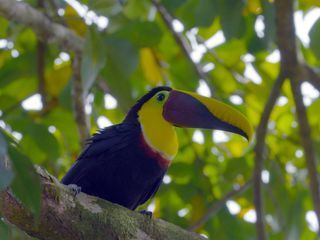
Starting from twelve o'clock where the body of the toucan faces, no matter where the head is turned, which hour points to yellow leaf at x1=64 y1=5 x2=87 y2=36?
The yellow leaf is roughly at 7 o'clock from the toucan.

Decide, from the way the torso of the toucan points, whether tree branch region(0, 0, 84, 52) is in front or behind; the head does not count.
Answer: behind

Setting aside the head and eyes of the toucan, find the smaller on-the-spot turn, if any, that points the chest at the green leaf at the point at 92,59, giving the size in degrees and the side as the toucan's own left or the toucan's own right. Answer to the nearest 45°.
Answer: approximately 135° to the toucan's own right

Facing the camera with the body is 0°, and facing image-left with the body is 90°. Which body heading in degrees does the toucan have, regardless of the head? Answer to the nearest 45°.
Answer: approximately 270°
